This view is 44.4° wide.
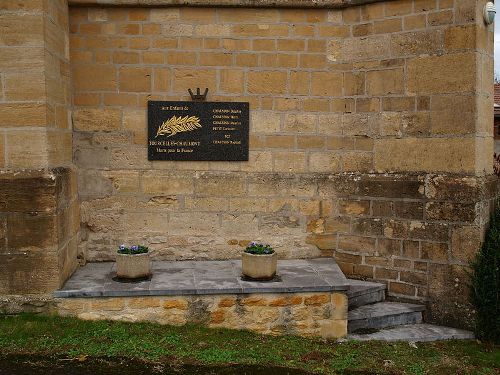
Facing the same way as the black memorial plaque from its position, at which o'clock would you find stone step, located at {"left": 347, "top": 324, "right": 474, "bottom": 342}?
The stone step is roughly at 10 o'clock from the black memorial plaque.

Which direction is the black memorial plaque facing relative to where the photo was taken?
toward the camera

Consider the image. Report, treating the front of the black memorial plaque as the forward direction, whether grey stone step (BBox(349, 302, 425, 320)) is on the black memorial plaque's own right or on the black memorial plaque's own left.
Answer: on the black memorial plaque's own left

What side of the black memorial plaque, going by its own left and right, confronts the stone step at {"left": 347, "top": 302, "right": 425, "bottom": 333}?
left
